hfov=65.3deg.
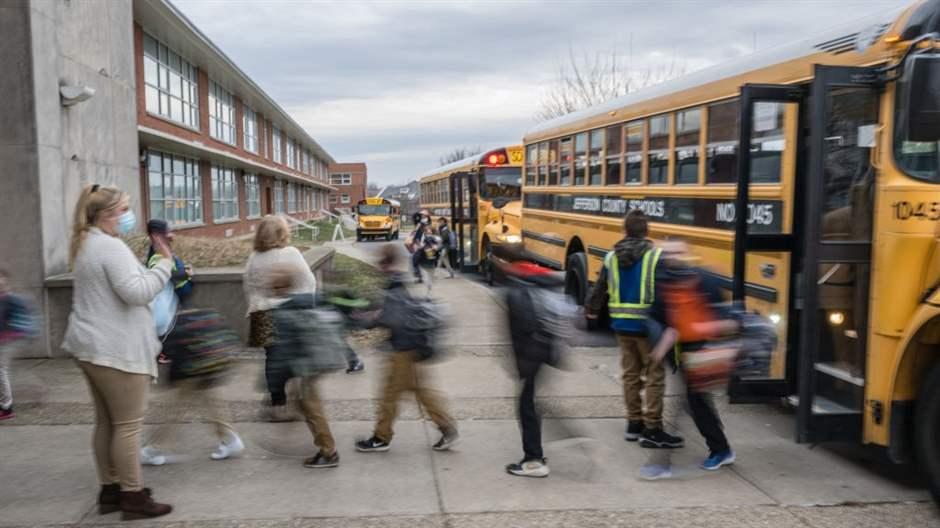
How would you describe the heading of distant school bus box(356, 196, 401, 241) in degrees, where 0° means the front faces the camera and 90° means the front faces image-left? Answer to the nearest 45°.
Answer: approximately 0°

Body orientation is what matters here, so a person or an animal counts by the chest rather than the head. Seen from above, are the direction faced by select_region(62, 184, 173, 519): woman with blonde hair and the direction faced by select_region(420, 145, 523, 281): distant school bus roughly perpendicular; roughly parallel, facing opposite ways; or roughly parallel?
roughly perpendicular

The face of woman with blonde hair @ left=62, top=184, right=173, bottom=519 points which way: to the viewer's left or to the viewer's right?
to the viewer's right

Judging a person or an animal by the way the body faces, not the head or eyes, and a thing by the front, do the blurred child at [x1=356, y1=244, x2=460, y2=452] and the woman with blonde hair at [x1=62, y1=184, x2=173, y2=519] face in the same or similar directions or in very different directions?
very different directions

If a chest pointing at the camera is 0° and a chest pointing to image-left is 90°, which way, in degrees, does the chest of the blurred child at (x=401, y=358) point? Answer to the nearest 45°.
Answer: approximately 90°

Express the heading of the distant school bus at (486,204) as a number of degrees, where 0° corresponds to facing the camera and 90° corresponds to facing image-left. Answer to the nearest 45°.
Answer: approximately 315°

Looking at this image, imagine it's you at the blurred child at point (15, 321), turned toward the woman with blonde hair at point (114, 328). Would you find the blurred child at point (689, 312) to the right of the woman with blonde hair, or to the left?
left

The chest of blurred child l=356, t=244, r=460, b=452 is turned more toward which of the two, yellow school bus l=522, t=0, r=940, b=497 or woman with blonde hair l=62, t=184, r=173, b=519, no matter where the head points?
the woman with blonde hair

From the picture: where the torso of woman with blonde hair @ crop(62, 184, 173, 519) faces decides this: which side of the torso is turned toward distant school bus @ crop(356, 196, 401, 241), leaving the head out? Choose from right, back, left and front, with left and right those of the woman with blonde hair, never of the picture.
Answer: left

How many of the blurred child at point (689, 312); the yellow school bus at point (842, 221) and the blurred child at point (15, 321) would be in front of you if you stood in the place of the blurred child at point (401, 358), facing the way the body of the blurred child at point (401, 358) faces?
1

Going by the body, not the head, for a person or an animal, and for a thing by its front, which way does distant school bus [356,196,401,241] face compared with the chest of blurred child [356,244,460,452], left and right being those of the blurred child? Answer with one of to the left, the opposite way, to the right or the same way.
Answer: to the left

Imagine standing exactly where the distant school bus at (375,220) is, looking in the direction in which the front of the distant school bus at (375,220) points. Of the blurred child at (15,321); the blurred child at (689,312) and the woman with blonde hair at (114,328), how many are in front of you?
3
